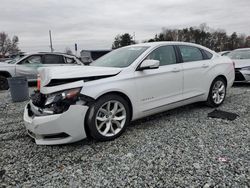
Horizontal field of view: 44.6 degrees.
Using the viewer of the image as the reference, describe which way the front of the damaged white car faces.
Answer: facing the viewer and to the left of the viewer

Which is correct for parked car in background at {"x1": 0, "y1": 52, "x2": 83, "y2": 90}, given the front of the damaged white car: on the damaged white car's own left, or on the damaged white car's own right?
on the damaged white car's own right

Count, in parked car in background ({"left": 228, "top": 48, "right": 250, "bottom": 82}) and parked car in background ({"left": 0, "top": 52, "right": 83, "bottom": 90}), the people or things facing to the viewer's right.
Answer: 0

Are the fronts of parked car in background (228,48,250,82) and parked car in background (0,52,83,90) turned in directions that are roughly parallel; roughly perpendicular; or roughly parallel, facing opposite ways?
roughly parallel

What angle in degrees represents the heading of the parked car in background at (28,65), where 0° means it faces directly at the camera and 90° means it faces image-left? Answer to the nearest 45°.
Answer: approximately 90°

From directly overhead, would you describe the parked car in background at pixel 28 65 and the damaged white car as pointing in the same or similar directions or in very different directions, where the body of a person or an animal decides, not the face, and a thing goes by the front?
same or similar directions

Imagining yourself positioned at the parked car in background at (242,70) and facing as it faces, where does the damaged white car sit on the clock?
The damaged white car is roughly at 11 o'clock from the parked car in background.

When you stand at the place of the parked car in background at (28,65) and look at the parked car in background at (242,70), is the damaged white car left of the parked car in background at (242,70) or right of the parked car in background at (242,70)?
right

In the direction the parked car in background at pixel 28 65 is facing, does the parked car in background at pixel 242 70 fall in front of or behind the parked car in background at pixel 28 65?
behind

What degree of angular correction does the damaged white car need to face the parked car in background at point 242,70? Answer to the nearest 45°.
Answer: approximately 180°

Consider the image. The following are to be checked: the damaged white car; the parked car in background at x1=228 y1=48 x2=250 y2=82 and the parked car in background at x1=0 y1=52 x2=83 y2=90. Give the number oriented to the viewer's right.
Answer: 0

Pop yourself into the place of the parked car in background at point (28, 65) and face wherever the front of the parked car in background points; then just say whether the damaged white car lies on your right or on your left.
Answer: on your left
